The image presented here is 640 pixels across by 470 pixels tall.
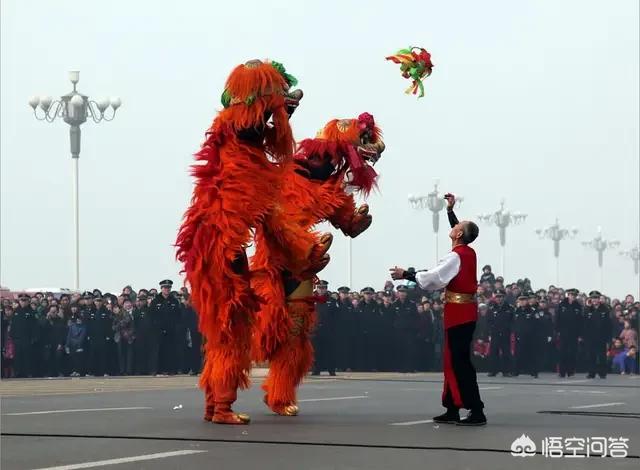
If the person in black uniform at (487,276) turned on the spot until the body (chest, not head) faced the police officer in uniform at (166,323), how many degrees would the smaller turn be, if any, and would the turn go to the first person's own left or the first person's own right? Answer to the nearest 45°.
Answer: approximately 45° to the first person's own right

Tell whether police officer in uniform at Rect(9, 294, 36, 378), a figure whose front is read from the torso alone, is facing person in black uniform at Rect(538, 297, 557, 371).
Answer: no

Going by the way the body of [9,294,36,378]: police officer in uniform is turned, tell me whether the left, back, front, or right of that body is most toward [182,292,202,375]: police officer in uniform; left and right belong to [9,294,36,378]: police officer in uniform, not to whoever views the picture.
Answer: left

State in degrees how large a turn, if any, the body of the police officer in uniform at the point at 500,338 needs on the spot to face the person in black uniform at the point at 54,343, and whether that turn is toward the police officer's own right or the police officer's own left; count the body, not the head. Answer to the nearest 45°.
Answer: approximately 90° to the police officer's own right

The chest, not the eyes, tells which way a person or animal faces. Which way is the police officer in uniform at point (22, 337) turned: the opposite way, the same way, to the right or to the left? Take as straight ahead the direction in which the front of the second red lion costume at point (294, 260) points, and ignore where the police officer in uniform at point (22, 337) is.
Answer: to the right

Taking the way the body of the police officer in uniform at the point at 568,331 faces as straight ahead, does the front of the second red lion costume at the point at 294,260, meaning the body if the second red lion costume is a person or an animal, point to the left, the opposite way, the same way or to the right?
to the left

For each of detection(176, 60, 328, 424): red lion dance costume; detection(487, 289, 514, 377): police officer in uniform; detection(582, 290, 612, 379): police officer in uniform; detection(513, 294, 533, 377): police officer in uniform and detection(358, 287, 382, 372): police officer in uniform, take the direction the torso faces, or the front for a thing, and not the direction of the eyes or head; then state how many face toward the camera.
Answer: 4

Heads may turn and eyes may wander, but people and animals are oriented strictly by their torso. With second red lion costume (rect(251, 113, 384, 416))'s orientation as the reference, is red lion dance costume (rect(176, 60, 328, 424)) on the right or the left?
on its right

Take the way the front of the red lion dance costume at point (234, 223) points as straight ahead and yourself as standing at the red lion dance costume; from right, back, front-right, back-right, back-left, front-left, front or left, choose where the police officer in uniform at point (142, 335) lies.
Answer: left

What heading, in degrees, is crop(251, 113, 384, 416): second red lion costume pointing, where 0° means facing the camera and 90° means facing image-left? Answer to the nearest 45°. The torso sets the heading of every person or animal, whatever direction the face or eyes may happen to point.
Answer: approximately 270°

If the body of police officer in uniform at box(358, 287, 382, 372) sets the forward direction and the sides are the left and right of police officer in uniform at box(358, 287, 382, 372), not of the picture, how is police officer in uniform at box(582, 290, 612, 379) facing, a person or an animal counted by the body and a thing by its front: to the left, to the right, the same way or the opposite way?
the same way

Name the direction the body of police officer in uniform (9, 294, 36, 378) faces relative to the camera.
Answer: toward the camera

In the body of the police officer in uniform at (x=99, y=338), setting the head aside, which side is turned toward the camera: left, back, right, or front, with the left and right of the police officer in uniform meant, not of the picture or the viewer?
front

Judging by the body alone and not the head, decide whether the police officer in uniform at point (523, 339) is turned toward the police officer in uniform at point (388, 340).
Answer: no

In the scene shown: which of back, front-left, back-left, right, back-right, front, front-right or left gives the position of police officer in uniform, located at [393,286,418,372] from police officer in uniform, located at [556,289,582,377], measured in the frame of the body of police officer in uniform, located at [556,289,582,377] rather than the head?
right

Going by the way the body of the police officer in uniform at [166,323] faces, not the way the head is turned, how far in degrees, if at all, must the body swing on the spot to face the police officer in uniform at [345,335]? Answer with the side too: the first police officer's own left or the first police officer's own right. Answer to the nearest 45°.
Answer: approximately 90° to the first police officer's own left

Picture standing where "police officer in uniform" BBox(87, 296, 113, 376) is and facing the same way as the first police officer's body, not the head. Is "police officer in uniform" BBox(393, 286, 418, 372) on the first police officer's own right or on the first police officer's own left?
on the first police officer's own left

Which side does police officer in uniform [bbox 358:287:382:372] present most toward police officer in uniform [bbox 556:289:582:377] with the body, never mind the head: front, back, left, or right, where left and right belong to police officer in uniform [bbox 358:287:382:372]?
left

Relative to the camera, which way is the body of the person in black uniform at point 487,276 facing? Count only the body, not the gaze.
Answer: toward the camera

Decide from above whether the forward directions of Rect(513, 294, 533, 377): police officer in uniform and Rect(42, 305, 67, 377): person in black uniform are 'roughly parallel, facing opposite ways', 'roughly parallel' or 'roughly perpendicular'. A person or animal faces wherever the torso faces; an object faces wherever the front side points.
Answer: roughly parallel

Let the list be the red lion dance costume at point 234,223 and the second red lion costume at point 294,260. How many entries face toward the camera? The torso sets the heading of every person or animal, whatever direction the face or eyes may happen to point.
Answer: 0

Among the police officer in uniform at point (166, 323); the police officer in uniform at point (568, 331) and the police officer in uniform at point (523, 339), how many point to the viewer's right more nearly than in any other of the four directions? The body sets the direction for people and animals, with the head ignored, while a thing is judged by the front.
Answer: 0

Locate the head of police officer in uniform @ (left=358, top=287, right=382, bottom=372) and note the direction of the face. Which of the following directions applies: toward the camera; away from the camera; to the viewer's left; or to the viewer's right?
toward the camera

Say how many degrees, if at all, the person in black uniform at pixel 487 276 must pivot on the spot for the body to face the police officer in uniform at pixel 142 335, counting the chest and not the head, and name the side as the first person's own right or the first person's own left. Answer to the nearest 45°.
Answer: approximately 45° to the first person's own right

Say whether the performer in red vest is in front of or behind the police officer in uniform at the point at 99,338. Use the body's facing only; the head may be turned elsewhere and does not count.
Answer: in front
